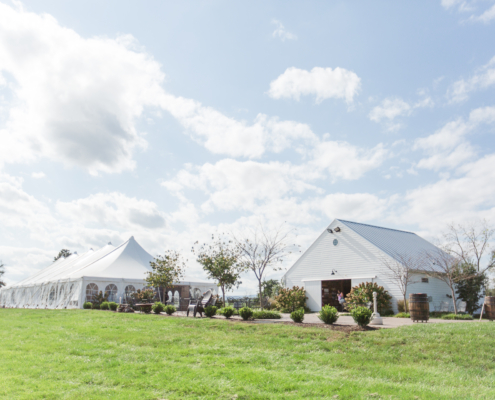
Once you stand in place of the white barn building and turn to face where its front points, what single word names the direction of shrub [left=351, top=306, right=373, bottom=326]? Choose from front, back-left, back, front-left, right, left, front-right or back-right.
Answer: front-left

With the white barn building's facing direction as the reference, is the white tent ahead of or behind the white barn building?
ahead

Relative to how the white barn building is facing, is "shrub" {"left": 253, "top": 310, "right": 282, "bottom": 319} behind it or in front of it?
in front

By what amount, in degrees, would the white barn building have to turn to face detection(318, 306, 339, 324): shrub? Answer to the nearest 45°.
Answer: approximately 45° to its left

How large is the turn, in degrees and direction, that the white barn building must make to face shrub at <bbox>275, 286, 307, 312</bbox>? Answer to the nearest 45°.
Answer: approximately 45° to its right

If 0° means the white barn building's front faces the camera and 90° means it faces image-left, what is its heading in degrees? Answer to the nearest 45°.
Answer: approximately 45°

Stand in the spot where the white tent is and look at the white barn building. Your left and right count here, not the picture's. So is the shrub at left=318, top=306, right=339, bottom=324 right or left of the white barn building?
right

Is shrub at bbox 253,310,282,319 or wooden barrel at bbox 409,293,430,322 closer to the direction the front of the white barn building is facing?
the shrub

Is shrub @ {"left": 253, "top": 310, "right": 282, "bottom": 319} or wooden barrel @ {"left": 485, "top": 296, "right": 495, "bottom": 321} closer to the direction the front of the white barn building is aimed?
the shrub

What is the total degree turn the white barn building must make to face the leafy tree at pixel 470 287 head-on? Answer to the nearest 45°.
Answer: approximately 135° to its left

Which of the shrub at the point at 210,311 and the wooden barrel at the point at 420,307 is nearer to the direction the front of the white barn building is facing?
the shrub
